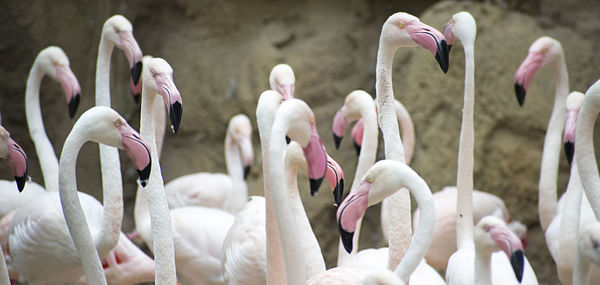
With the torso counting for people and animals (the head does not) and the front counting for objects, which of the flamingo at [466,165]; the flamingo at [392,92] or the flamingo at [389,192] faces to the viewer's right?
the flamingo at [392,92]

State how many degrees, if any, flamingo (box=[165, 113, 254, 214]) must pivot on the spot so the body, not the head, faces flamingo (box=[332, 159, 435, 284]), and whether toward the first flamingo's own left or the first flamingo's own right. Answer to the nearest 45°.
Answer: approximately 90° to the first flamingo's own right

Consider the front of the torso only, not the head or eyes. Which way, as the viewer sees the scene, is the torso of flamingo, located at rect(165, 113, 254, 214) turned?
to the viewer's right

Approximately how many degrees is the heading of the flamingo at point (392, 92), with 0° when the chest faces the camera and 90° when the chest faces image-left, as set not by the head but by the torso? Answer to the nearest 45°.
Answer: approximately 270°

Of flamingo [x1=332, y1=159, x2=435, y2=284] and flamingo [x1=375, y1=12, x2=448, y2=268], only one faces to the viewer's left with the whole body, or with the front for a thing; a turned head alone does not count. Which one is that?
flamingo [x1=332, y1=159, x2=435, y2=284]
